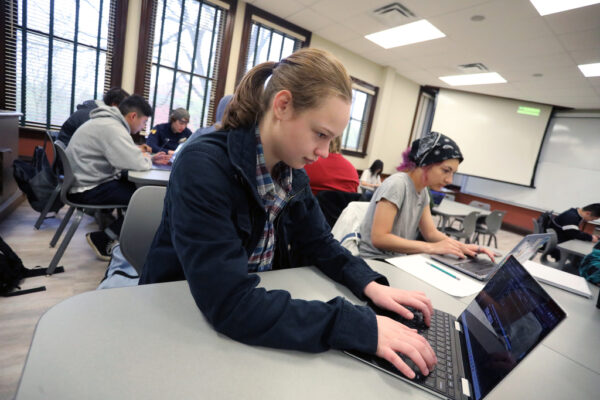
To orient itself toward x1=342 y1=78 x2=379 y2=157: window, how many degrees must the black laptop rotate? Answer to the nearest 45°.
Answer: approximately 45° to its right

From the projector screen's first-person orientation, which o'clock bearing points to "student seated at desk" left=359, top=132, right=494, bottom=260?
The student seated at desk is roughly at 12 o'clock from the projector screen.

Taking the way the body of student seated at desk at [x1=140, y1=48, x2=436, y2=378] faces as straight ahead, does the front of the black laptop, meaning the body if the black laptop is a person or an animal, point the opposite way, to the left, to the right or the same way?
the opposite way

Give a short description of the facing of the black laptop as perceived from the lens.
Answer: facing to the left of the viewer
